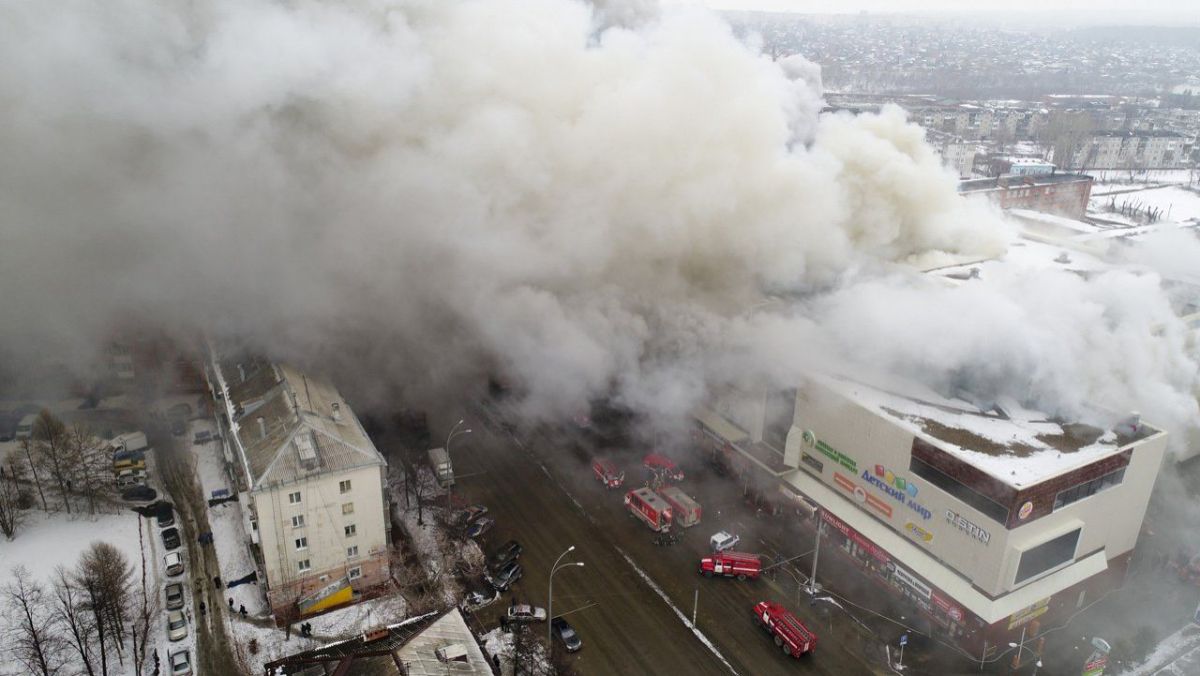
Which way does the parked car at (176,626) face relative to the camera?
toward the camera

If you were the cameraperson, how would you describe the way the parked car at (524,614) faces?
facing to the right of the viewer

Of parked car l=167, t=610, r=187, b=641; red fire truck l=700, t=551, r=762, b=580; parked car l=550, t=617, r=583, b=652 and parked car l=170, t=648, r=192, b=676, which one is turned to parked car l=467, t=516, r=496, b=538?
the red fire truck

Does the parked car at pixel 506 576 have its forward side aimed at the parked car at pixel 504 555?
no

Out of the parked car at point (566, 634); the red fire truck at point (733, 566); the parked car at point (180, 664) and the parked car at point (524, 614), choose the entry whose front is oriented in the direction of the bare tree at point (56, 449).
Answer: the red fire truck

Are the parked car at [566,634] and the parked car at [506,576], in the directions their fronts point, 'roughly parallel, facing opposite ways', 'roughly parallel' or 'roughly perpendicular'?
roughly perpendicular

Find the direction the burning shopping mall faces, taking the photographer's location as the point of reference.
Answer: facing the viewer and to the left of the viewer

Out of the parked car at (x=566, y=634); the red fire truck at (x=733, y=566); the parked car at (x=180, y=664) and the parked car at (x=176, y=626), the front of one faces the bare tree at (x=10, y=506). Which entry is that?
the red fire truck

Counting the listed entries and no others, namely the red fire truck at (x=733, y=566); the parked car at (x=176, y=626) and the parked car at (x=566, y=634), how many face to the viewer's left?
1

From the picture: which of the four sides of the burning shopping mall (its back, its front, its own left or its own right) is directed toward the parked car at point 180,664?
front

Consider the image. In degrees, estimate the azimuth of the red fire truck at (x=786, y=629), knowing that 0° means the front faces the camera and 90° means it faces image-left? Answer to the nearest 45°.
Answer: approximately 135°

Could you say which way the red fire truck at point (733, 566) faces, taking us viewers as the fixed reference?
facing to the left of the viewer

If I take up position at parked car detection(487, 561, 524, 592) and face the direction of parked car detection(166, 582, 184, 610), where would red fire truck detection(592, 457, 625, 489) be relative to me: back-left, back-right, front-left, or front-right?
back-right

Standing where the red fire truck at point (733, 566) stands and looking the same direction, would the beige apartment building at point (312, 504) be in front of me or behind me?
in front

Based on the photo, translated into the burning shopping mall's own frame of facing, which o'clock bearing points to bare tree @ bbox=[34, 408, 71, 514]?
The bare tree is roughly at 1 o'clock from the burning shopping mall.
